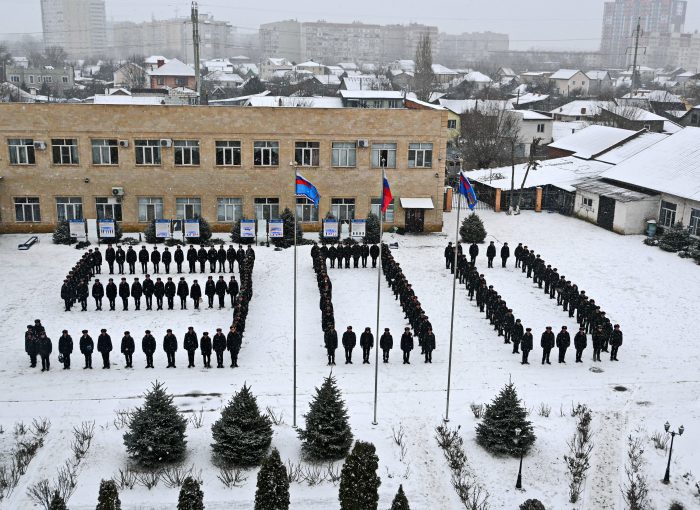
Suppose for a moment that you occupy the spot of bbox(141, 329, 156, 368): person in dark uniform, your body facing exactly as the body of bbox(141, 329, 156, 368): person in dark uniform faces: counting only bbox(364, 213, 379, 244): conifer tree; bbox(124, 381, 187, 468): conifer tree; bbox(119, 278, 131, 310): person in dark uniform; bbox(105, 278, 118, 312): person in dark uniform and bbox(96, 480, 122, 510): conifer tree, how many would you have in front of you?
2

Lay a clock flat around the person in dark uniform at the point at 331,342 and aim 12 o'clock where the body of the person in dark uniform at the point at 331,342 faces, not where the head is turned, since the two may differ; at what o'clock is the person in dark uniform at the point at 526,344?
the person in dark uniform at the point at 526,344 is roughly at 9 o'clock from the person in dark uniform at the point at 331,342.

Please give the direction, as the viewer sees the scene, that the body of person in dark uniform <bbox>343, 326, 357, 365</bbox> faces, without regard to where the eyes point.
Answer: toward the camera

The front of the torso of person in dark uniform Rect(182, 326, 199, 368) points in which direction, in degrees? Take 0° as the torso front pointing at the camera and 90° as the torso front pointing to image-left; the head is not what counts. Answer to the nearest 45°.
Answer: approximately 0°

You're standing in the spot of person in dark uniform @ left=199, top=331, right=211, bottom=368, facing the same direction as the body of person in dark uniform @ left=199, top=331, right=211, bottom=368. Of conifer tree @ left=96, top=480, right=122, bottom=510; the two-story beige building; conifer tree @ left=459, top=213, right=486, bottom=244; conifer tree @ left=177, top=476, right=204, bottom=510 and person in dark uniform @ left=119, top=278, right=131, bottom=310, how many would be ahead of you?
2

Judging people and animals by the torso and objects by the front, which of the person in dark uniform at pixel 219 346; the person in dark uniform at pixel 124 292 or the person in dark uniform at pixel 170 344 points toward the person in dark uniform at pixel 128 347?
the person in dark uniform at pixel 124 292

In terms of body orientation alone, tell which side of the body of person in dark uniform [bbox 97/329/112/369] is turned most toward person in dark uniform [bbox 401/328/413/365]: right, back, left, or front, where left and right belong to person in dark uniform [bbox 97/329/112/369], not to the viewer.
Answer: left

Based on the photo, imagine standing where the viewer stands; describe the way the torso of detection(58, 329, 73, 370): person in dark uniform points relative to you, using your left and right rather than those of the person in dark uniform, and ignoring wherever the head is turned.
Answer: facing the viewer

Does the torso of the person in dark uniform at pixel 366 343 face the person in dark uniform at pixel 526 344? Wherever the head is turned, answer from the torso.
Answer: no

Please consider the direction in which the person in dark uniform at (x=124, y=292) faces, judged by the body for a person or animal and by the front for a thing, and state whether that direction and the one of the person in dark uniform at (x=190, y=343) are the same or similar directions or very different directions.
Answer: same or similar directions

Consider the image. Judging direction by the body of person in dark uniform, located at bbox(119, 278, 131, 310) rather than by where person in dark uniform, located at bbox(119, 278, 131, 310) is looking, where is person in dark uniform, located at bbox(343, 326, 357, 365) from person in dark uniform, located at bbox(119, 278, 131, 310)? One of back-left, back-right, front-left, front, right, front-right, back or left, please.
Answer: front-left

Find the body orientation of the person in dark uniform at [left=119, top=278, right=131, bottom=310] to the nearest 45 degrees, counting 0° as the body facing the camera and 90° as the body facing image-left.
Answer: approximately 0°

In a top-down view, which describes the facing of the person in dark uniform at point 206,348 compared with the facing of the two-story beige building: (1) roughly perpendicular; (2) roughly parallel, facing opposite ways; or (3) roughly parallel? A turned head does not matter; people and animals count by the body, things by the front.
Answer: roughly parallel

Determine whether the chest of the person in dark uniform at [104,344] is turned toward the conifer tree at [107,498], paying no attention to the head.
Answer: yes

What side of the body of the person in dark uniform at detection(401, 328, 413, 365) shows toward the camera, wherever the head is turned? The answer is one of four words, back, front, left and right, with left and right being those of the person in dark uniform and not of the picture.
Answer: front

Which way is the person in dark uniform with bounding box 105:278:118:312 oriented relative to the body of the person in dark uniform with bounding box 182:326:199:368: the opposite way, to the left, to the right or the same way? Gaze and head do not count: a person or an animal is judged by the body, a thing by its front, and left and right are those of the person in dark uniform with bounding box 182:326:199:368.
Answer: the same way

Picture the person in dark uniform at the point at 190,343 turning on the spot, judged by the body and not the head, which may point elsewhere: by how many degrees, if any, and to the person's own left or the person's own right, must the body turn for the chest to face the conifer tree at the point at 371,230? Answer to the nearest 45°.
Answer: approximately 135° to the person's own left

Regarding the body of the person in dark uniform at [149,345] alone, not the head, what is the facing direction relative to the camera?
toward the camera

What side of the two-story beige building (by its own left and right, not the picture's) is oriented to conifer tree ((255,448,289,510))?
front

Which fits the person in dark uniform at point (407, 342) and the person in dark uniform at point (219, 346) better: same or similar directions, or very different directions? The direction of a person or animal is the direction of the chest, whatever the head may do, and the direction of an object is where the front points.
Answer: same or similar directions
